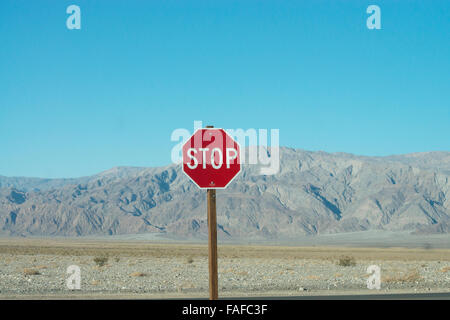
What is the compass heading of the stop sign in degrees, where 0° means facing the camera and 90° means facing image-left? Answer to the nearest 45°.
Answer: approximately 0°
